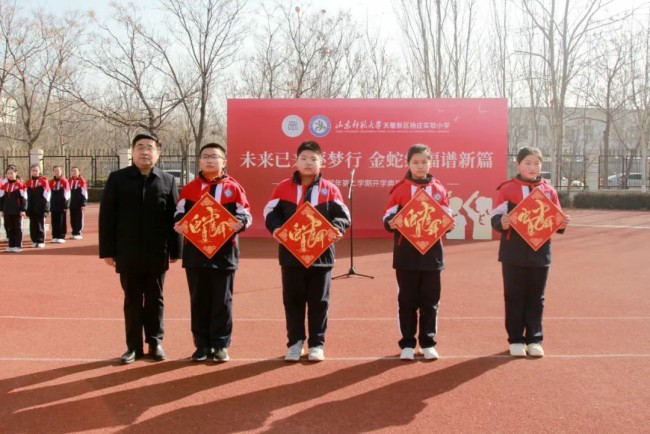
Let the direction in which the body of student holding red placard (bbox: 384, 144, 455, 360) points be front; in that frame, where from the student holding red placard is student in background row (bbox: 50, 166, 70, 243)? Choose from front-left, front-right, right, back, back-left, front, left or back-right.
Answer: back-right

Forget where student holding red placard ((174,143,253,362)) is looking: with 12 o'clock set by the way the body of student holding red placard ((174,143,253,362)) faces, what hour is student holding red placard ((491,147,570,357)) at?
student holding red placard ((491,147,570,357)) is roughly at 9 o'clock from student holding red placard ((174,143,253,362)).

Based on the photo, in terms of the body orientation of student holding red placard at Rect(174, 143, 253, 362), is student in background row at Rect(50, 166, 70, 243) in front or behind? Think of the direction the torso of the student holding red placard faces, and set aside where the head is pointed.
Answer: behind

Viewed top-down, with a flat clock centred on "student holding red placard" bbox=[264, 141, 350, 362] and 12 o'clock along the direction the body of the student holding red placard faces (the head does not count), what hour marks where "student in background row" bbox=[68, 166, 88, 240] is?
The student in background row is roughly at 5 o'clock from the student holding red placard.

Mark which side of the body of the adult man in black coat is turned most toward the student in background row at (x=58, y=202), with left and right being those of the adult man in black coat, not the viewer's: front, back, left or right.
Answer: back

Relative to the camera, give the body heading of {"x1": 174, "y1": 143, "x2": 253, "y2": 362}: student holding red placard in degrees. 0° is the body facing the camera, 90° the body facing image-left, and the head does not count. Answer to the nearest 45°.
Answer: approximately 0°
